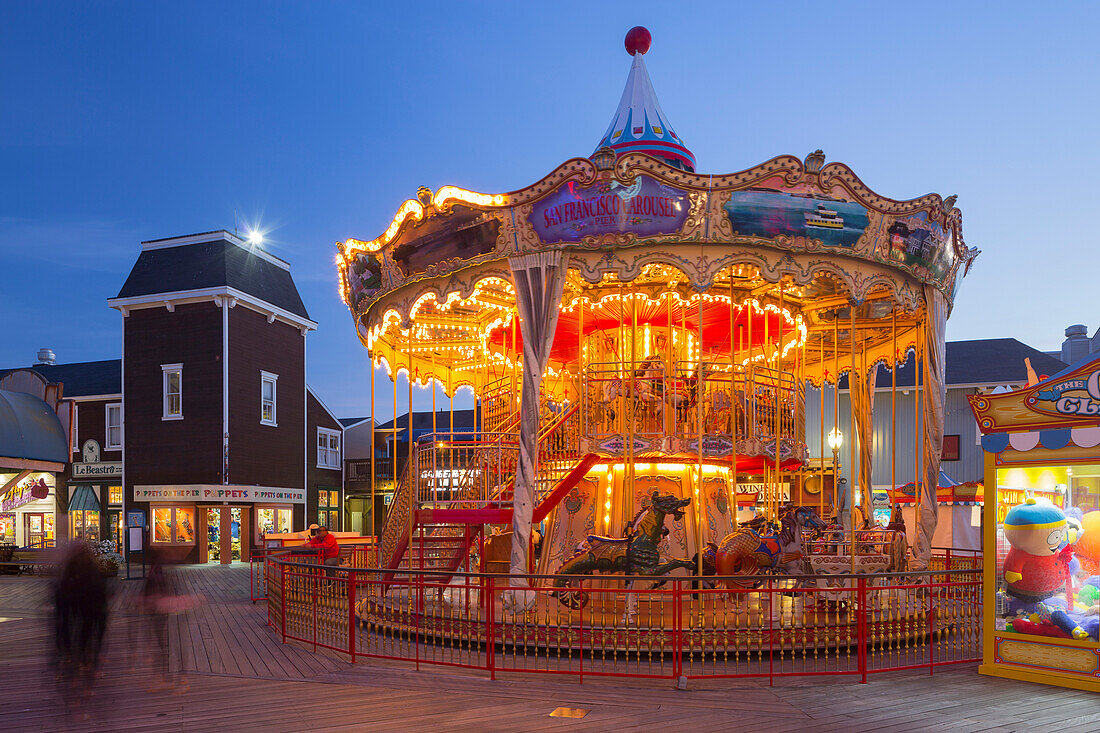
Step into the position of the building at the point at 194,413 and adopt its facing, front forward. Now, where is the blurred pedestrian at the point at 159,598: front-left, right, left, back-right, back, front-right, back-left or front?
front

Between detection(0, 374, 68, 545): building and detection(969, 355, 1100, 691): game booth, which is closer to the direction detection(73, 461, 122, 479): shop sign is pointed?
the game booth

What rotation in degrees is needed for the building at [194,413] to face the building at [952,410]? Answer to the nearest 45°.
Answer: approximately 90° to its left

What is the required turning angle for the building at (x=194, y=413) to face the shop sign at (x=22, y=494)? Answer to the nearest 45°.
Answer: approximately 135° to its right

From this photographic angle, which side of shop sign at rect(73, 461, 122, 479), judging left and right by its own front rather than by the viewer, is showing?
front

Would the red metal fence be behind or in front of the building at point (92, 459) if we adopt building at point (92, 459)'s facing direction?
in front

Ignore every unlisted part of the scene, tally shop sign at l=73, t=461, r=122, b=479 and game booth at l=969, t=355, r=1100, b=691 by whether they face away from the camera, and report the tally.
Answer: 0

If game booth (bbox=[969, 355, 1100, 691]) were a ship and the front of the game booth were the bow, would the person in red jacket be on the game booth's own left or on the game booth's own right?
on the game booth's own right

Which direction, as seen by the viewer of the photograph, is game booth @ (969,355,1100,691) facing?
facing the viewer and to the left of the viewer

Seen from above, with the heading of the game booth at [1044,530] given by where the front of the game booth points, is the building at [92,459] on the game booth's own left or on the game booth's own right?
on the game booth's own right

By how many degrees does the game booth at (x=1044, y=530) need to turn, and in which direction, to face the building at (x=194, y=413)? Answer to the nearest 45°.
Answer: approximately 90° to its right
